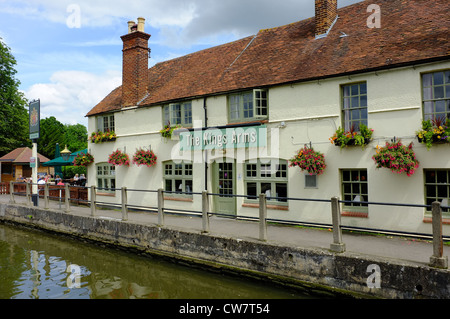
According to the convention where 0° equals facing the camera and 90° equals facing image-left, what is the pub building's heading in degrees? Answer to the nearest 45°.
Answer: approximately 45°

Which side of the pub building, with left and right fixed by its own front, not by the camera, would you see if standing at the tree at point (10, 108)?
right

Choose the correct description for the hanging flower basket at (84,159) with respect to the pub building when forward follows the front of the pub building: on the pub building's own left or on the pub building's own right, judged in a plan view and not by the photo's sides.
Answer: on the pub building's own right

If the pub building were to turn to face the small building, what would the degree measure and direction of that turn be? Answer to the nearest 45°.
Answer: approximately 90° to its right
